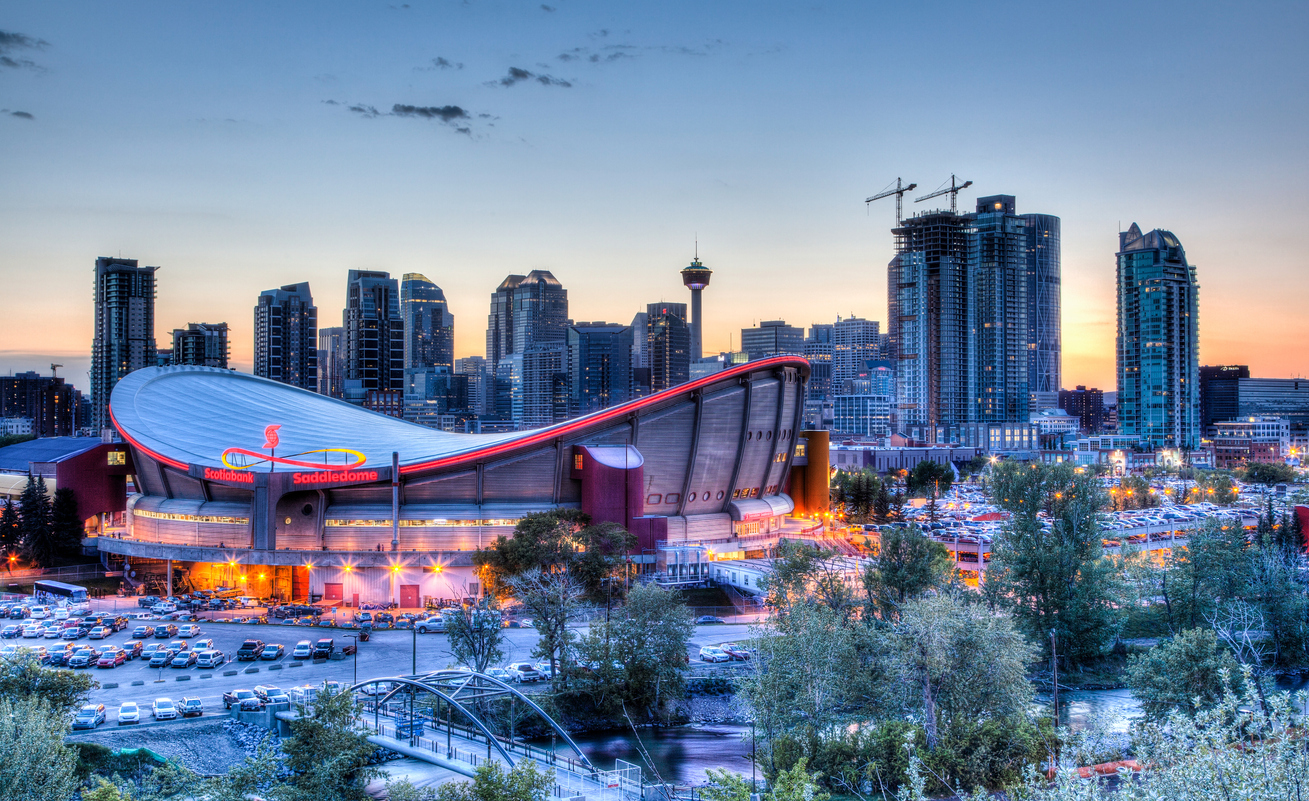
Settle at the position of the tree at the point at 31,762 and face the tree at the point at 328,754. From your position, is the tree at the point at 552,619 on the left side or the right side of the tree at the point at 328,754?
left

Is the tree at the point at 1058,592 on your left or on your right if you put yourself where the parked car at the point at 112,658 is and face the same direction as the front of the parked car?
on your left

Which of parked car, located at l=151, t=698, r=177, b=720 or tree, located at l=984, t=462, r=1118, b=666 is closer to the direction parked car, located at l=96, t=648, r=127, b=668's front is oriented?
the parked car

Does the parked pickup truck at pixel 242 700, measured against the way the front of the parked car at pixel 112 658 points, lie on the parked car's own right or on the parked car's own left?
on the parked car's own left

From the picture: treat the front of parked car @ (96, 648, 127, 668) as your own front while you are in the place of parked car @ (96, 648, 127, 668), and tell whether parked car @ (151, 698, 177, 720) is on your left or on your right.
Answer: on your left

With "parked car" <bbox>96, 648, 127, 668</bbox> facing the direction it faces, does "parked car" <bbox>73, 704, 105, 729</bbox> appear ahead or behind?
ahead

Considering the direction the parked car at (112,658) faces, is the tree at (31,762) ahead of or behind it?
ahead

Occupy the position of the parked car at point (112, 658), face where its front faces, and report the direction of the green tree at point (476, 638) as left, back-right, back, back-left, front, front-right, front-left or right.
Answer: left

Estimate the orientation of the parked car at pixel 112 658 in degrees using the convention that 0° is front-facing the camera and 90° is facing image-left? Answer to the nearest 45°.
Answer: approximately 45°

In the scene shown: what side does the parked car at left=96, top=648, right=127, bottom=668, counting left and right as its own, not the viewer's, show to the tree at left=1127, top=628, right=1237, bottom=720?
left

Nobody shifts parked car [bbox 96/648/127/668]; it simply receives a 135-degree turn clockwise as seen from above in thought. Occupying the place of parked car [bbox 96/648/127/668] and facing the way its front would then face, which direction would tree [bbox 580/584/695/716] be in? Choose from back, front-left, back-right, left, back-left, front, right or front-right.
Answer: back-right
